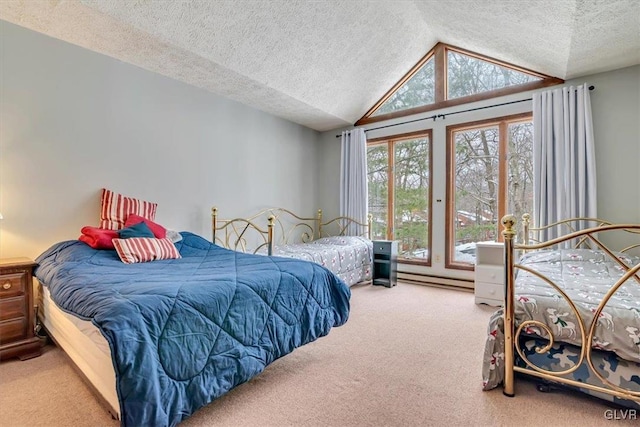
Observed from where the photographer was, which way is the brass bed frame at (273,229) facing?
facing the viewer and to the right of the viewer

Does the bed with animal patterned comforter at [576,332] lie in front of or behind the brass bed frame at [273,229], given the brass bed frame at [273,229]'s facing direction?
in front

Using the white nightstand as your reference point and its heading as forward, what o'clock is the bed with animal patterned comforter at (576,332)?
The bed with animal patterned comforter is roughly at 10 o'clock from the white nightstand.

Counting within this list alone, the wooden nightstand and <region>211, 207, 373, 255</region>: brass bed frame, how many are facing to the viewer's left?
0

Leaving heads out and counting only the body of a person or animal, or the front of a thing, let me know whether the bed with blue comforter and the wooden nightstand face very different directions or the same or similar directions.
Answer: same or similar directions

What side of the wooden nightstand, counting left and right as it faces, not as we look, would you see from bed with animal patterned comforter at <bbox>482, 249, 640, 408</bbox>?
front

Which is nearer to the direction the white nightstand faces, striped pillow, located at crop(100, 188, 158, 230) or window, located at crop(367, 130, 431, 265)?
the striped pillow

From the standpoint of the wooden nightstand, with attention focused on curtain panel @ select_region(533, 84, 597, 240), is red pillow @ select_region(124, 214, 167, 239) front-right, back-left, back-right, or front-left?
front-left

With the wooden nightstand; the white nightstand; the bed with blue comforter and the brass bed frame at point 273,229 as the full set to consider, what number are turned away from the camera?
0

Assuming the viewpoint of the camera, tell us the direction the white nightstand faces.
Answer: facing the viewer and to the left of the viewer

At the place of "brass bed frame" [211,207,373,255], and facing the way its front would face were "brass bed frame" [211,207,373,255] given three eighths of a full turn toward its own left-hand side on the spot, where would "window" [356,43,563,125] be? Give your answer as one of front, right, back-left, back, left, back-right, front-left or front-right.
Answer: right

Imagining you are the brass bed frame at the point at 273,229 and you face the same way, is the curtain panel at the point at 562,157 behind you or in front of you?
in front

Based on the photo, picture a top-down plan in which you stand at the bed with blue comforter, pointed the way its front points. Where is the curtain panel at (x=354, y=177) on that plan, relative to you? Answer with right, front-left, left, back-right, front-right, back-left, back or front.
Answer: left

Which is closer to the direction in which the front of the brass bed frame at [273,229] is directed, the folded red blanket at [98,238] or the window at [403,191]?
the window
